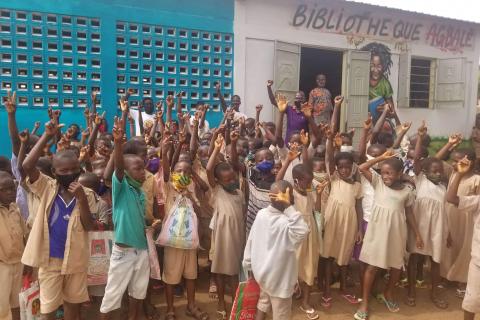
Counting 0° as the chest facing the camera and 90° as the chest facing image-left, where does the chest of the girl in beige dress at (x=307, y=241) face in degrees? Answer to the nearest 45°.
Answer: approximately 315°

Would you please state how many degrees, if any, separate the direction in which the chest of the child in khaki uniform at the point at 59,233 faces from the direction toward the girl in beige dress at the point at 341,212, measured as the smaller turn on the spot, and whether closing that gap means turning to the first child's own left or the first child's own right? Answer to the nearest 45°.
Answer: approximately 90° to the first child's own left

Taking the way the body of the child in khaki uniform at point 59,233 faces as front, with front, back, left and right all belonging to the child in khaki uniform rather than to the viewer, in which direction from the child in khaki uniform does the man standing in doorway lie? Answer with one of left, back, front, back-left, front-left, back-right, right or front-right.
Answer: back-left

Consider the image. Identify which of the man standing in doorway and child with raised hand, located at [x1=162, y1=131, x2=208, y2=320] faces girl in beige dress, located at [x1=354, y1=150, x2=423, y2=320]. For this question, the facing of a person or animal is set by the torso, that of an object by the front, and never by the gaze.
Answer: the man standing in doorway

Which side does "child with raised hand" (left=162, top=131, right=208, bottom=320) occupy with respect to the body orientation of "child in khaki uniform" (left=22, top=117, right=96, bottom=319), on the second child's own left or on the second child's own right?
on the second child's own left
